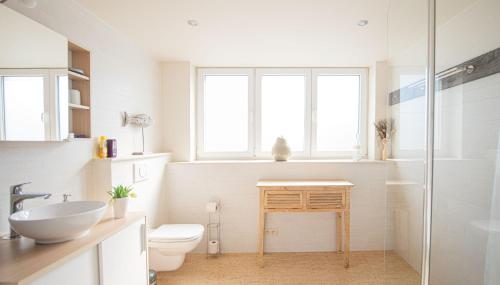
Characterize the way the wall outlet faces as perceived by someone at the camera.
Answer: facing the viewer

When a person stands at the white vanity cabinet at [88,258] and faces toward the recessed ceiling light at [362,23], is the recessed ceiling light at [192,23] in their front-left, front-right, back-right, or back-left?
front-left

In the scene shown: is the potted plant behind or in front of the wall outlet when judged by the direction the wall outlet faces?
in front

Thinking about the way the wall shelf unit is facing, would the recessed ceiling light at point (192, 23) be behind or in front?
in front

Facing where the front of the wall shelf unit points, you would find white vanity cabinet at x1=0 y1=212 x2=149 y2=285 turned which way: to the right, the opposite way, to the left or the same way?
the same way

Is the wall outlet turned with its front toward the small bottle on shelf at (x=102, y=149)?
no

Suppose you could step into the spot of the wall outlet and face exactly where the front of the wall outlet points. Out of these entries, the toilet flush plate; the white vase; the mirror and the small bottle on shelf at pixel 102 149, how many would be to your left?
0

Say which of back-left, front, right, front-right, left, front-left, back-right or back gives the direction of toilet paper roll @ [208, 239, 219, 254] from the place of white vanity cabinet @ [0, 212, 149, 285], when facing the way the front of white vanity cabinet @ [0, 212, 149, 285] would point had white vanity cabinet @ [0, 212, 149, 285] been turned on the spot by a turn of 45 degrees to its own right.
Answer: back-left

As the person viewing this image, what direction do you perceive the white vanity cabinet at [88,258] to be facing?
facing the viewer and to the right of the viewer

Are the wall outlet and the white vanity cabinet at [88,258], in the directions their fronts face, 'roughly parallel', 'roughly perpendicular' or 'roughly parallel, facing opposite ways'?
roughly perpendicular

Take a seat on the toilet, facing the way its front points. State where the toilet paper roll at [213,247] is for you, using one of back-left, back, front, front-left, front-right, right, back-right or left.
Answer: front-left
